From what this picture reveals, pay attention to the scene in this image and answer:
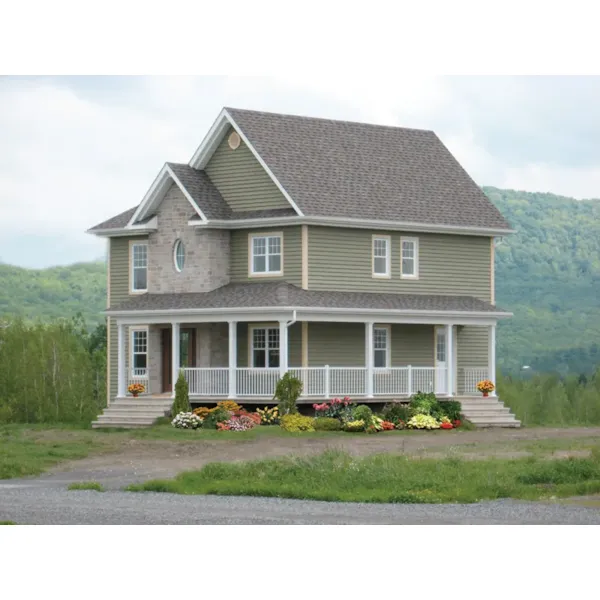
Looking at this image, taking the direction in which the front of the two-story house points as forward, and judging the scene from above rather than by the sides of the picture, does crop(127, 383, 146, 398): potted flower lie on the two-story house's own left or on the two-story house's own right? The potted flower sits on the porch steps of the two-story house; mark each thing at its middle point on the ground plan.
on the two-story house's own right

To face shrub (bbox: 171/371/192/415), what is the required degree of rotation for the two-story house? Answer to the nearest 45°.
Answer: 0° — it already faces it

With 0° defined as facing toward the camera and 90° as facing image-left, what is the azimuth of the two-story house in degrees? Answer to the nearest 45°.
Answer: approximately 45°
